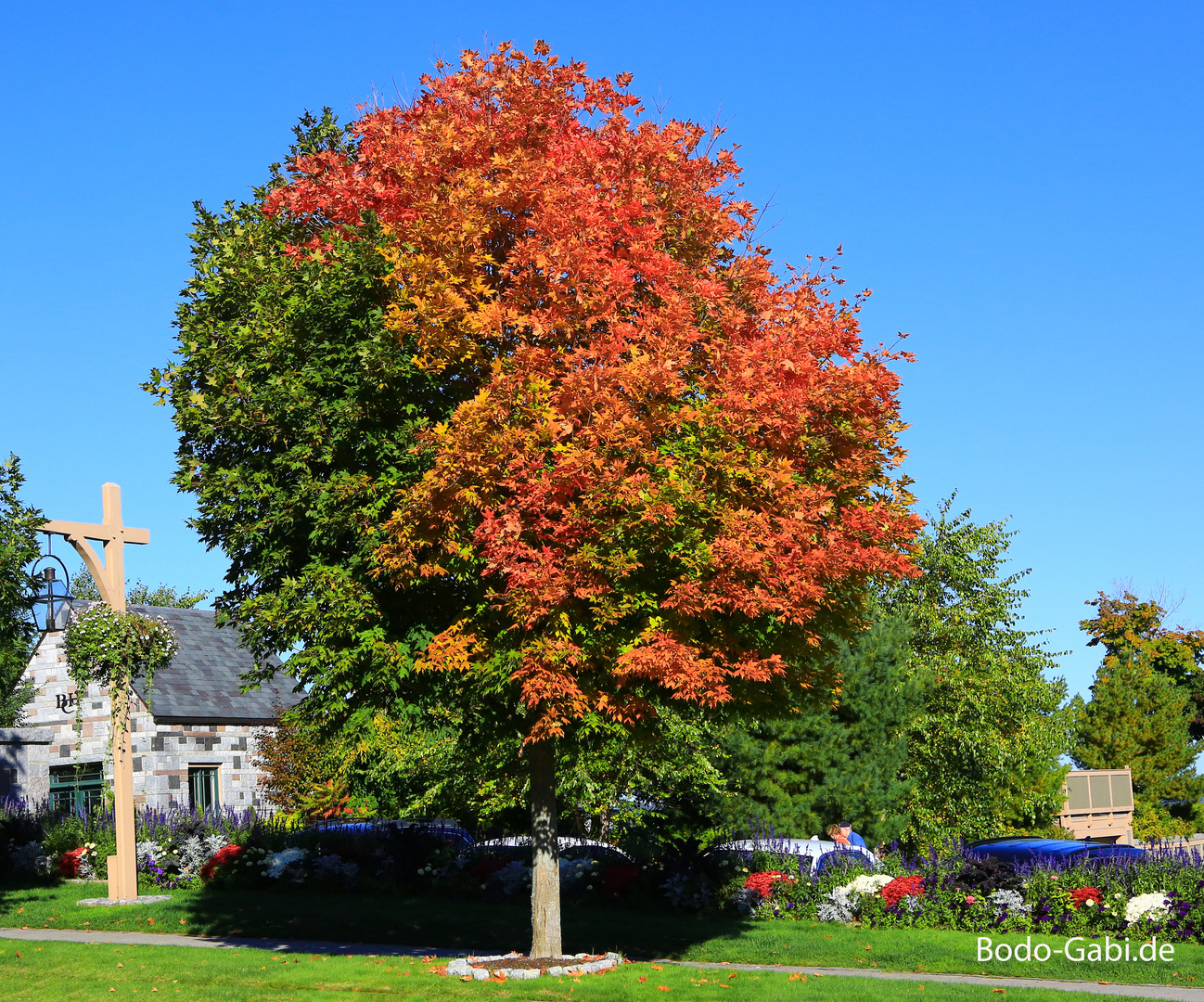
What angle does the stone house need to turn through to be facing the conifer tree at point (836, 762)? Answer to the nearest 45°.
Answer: approximately 90° to its left

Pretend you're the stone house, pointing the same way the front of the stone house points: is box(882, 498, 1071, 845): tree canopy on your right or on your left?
on your left

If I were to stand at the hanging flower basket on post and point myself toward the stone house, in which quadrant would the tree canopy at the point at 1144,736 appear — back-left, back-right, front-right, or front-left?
front-right

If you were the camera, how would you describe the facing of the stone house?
facing the viewer and to the left of the viewer

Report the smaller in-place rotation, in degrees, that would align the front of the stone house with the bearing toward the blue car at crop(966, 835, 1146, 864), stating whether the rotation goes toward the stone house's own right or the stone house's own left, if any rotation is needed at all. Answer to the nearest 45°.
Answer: approximately 90° to the stone house's own left

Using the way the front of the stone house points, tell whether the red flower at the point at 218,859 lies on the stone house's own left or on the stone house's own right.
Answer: on the stone house's own left

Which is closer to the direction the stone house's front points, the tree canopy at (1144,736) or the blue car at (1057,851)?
the blue car

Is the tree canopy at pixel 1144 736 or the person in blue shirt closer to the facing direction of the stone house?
the person in blue shirt

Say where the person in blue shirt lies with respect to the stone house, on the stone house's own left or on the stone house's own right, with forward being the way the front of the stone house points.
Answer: on the stone house's own left
